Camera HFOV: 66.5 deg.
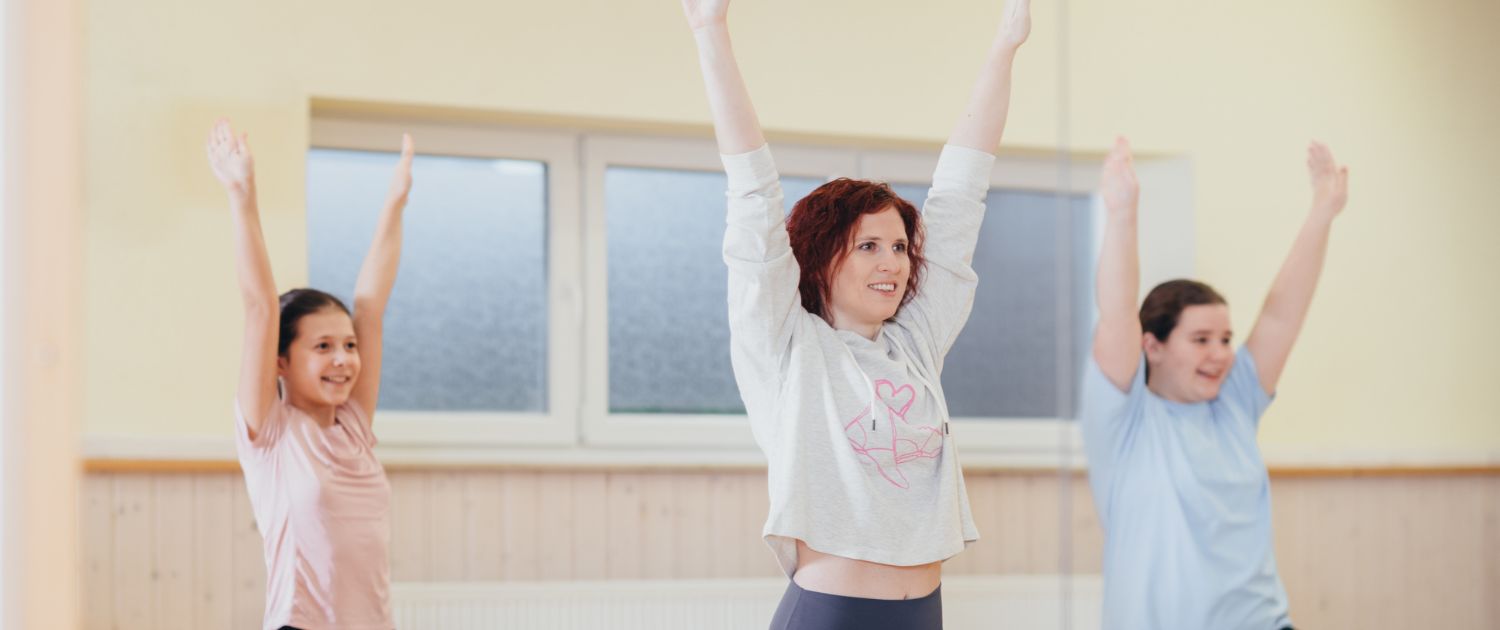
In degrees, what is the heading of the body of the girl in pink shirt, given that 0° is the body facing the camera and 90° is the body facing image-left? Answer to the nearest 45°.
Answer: approximately 315°

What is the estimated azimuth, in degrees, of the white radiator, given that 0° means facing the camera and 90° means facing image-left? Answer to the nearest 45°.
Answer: approximately 0°

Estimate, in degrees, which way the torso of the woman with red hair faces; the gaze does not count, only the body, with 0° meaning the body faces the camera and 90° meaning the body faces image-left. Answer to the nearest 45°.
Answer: approximately 315°
